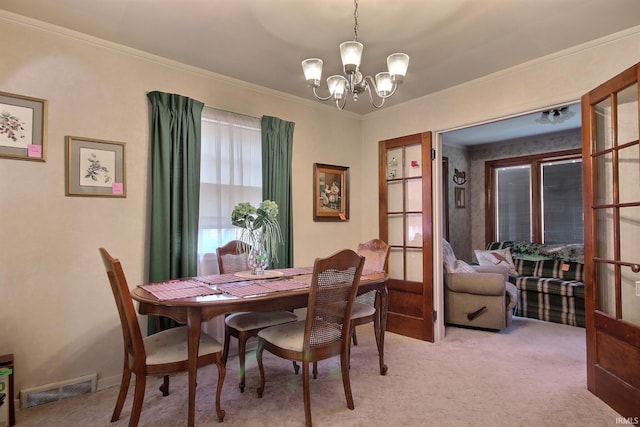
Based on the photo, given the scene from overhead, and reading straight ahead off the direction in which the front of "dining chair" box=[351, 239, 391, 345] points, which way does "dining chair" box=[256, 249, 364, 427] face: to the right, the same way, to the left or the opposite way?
to the right

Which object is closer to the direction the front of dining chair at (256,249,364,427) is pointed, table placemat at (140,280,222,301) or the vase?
the vase

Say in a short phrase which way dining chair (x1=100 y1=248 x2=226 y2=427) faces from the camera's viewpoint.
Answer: facing away from the viewer and to the right of the viewer

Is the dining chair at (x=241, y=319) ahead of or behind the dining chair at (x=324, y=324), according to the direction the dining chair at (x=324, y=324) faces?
ahead

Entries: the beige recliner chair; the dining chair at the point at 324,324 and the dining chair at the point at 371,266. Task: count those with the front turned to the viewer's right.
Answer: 1

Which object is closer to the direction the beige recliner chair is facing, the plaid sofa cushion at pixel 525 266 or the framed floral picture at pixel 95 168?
the plaid sofa cushion

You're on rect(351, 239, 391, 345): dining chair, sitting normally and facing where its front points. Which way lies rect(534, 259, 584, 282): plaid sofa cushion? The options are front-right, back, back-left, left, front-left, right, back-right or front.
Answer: back

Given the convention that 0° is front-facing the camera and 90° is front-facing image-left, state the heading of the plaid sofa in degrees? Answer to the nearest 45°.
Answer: approximately 45°

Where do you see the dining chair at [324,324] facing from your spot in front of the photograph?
facing away from the viewer and to the left of the viewer

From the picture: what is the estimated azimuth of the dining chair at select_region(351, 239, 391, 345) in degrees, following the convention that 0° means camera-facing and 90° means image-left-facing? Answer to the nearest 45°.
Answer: approximately 45°

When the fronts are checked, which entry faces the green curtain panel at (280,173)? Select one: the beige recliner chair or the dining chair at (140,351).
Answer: the dining chair

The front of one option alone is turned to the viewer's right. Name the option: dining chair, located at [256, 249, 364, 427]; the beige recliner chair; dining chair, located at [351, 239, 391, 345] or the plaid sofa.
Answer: the beige recliner chair

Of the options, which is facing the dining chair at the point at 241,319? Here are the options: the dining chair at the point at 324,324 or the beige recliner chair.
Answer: the dining chair at the point at 324,324

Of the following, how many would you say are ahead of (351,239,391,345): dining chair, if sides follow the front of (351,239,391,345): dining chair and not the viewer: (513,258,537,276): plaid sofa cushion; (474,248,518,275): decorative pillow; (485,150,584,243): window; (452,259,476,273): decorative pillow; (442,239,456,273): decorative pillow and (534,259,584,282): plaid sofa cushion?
0

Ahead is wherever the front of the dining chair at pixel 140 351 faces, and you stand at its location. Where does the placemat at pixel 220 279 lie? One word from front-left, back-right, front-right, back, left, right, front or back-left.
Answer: front

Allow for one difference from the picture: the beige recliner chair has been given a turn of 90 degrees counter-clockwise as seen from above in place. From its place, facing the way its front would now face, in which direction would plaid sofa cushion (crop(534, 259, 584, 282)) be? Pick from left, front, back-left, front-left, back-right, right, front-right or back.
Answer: front-right

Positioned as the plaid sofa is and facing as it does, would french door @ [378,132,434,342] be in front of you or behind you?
in front
